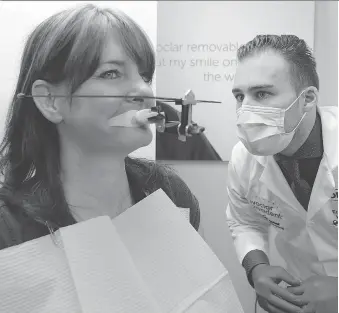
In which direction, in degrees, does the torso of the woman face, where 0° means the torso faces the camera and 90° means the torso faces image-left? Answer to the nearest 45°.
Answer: approximately 315°

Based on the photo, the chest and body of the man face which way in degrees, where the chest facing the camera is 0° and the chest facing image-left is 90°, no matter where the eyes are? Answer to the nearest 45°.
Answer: approximately 45°

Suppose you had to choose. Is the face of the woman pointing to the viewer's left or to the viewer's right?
to the viewer's right
